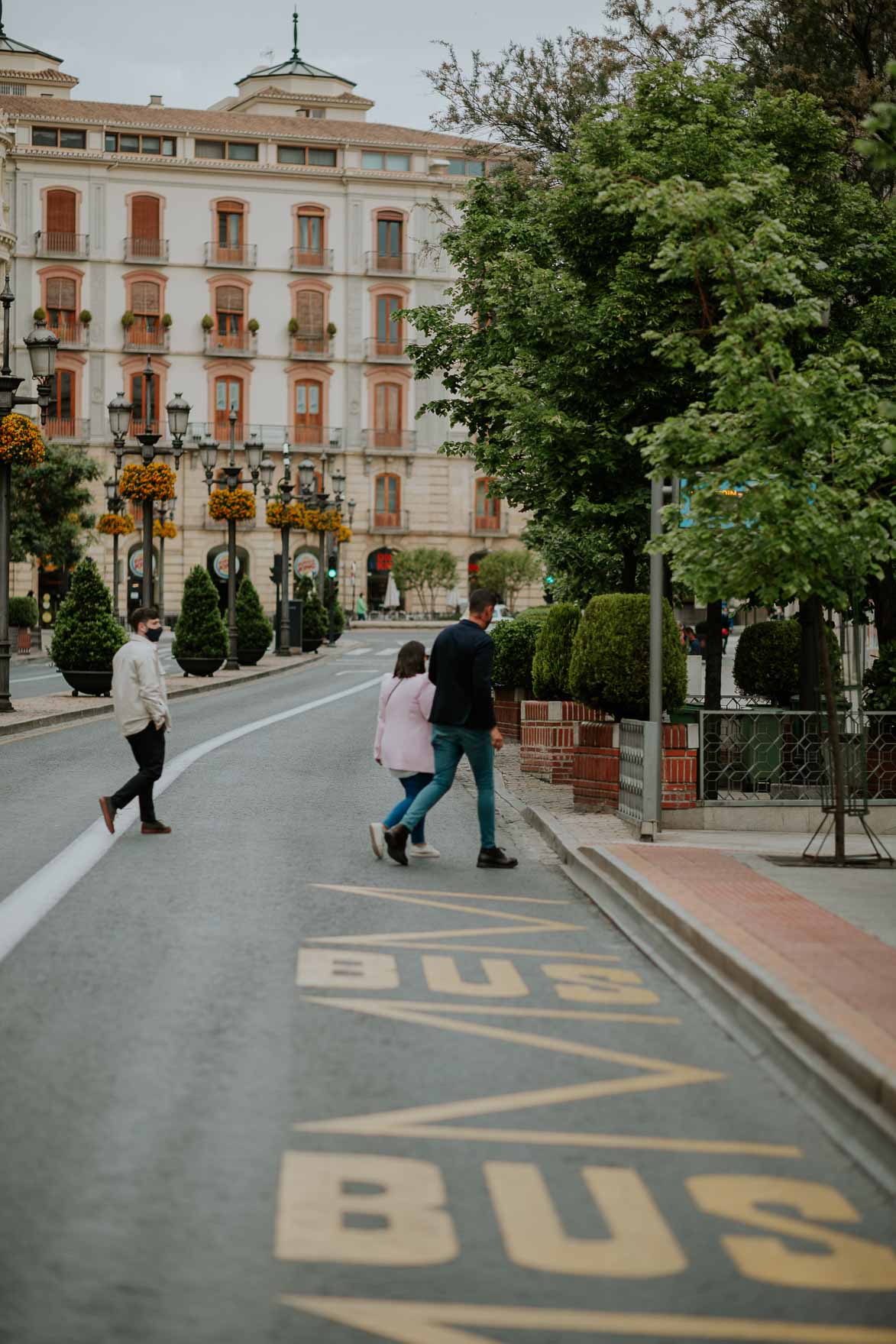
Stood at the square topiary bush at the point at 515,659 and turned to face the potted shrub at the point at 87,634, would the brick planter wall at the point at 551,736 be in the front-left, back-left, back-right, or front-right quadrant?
back-left

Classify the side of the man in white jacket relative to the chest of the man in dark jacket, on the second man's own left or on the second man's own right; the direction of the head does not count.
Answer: on the second man's own left

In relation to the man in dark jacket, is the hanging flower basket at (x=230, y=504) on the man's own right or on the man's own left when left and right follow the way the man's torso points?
on the man's own left

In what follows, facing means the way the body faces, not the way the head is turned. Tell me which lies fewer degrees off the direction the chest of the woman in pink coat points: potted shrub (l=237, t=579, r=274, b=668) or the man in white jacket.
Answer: the potted shrub

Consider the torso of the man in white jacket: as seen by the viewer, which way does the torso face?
to the viewer's right

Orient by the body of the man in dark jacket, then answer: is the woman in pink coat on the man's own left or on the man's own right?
on the man's own left

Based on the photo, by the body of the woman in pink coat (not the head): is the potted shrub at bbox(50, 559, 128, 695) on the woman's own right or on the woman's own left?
on the woman's own left
